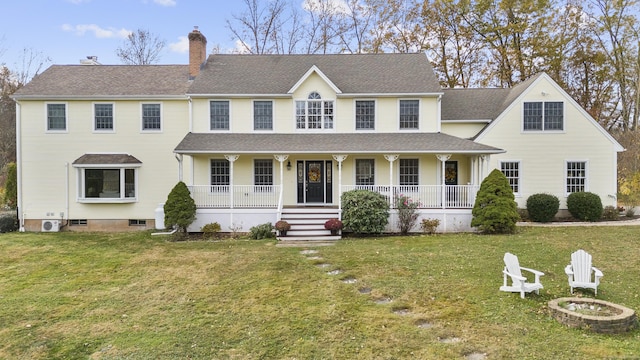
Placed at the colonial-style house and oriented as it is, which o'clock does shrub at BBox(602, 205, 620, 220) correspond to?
The shrub is roughly at 9 o'clock from the colonial-style house.

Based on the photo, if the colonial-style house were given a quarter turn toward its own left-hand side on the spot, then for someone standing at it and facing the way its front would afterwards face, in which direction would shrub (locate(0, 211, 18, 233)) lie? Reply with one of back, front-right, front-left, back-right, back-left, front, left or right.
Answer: back

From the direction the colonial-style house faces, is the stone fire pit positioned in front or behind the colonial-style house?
in front

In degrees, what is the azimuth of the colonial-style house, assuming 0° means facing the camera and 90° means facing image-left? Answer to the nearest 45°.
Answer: approximately 0°

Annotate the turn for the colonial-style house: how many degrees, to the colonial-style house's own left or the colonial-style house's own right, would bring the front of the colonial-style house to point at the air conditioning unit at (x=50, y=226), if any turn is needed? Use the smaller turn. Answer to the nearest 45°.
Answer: approximately 90° to the colonial-style house's own right

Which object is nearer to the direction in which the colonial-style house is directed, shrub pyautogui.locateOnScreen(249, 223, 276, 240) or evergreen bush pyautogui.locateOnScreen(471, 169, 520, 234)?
the shrub

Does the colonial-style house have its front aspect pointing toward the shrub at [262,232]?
yes

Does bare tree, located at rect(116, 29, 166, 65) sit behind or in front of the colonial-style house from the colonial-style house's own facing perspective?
behind
